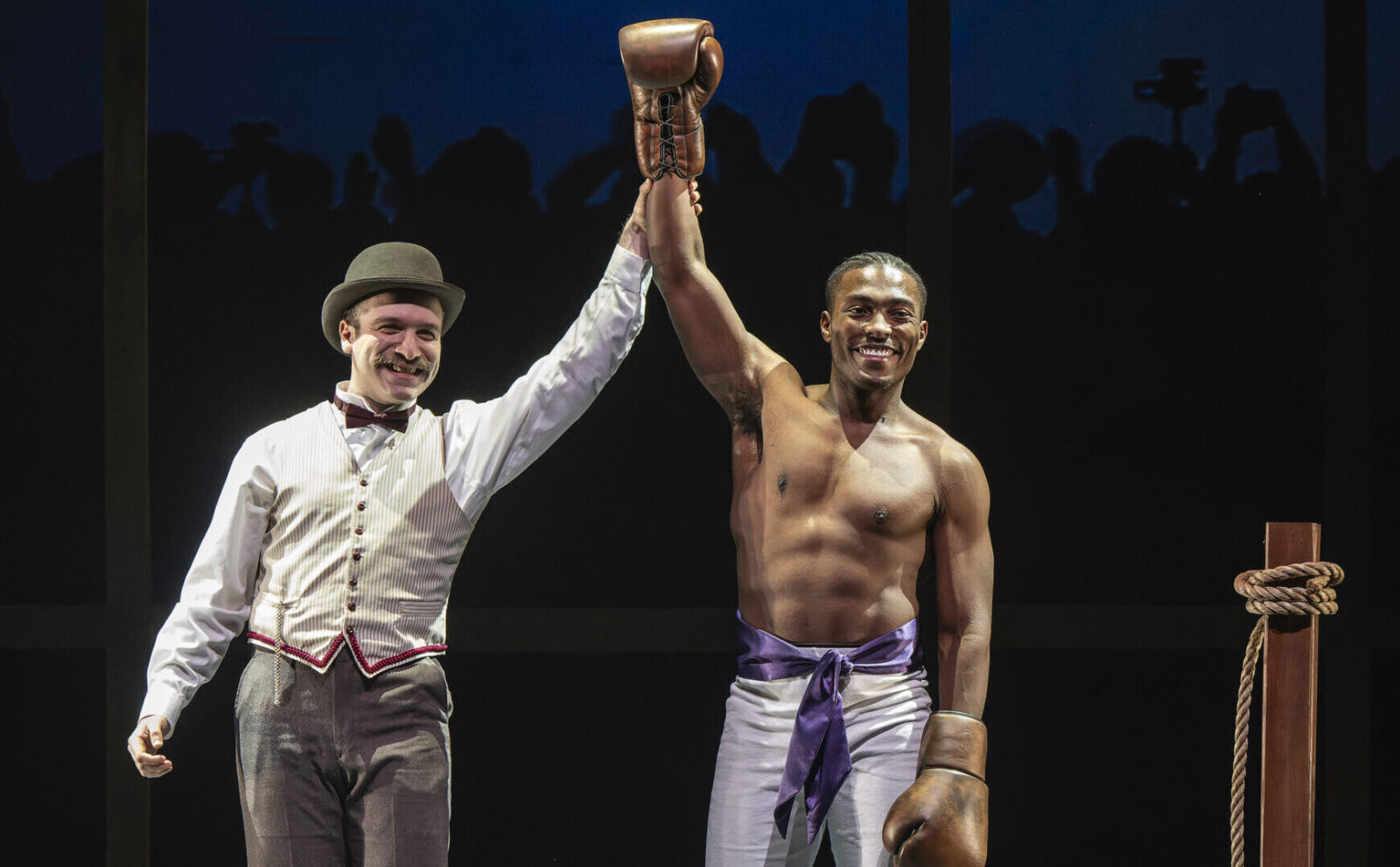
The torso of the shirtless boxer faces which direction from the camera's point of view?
toward the camera

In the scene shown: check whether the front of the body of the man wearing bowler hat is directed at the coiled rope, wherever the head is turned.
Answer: no

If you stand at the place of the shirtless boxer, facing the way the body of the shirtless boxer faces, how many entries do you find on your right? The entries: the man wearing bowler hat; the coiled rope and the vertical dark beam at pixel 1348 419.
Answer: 1

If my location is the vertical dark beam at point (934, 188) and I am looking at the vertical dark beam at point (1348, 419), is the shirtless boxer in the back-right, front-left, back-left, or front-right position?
back-right

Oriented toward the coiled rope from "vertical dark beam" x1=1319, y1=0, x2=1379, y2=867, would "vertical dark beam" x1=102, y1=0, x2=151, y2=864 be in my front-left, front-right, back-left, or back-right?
front-right

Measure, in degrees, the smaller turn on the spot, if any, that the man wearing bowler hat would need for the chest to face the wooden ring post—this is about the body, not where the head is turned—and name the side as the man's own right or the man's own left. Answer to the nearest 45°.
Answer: approximately 45° to the man's own left

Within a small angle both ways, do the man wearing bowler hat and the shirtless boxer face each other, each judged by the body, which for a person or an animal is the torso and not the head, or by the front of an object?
no

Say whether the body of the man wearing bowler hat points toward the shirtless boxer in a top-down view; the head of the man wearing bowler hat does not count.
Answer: no

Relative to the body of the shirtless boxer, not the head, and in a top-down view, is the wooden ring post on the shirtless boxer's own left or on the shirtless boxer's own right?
on the shirtless boxer's own left

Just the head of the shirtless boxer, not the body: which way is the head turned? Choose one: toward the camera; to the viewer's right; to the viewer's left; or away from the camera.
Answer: toward the camera

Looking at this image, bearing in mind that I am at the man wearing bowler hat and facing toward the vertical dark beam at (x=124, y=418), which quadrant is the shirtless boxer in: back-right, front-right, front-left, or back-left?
back-right

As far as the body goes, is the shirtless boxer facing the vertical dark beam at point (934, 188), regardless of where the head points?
no

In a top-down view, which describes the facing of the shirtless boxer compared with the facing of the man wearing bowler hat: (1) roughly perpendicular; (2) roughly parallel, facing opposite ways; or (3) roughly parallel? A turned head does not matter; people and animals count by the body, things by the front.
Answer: roughly parallel

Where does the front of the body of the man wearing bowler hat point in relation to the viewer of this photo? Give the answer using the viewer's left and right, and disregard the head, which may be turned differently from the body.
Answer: facing the viewer

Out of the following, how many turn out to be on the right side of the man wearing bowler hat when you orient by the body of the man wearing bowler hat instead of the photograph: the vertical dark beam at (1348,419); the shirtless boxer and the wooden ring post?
0

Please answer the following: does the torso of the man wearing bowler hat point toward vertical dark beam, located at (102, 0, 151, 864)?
no

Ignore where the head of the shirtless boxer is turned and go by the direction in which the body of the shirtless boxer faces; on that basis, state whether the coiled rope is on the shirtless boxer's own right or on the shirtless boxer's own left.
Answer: on the shirtless boxer's own left
